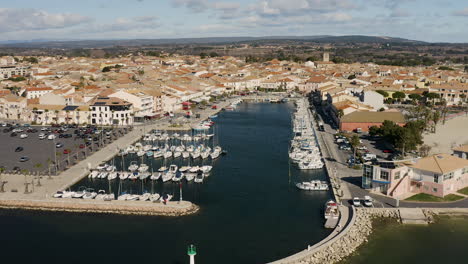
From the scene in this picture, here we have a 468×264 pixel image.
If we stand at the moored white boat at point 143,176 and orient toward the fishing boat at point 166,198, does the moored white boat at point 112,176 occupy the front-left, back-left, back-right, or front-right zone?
back-right

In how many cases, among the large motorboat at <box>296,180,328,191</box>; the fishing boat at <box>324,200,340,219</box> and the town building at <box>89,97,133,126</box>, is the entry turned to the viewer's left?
1

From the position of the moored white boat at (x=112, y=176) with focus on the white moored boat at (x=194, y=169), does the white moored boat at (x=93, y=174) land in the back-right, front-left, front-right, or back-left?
back-left

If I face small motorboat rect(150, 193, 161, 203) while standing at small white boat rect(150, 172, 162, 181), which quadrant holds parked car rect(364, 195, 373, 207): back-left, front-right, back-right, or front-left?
front-left

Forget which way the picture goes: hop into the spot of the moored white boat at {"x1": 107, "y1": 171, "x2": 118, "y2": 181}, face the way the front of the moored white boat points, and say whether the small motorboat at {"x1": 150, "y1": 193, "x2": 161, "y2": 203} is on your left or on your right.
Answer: on your left

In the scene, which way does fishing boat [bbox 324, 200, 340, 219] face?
away from the camera

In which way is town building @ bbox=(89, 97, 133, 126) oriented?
toward the camera

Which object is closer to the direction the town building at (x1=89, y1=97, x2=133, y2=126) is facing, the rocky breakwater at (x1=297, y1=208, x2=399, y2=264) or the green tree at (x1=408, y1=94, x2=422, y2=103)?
the rocky breakwater

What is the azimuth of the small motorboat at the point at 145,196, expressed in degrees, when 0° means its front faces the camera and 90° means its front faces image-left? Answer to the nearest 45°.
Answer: approximately 45°
